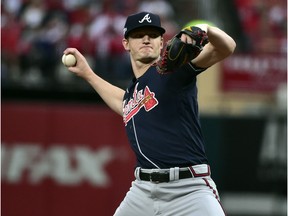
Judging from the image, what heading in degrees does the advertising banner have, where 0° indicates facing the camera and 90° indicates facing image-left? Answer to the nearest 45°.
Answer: approximately 0°
